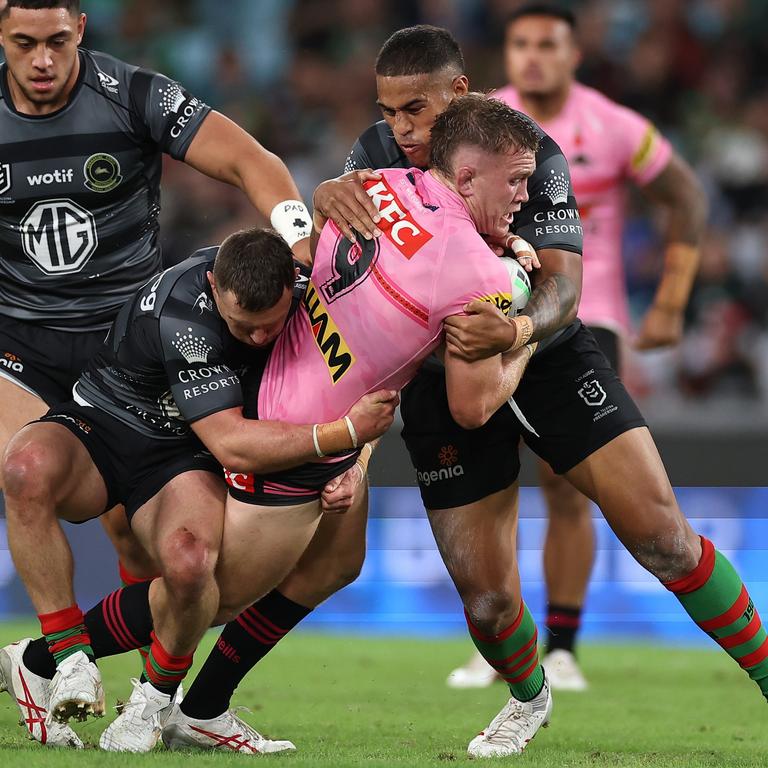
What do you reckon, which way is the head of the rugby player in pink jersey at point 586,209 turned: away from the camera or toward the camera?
toward the camera

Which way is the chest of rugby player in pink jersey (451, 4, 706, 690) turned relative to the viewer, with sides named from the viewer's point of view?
facing the viewer
